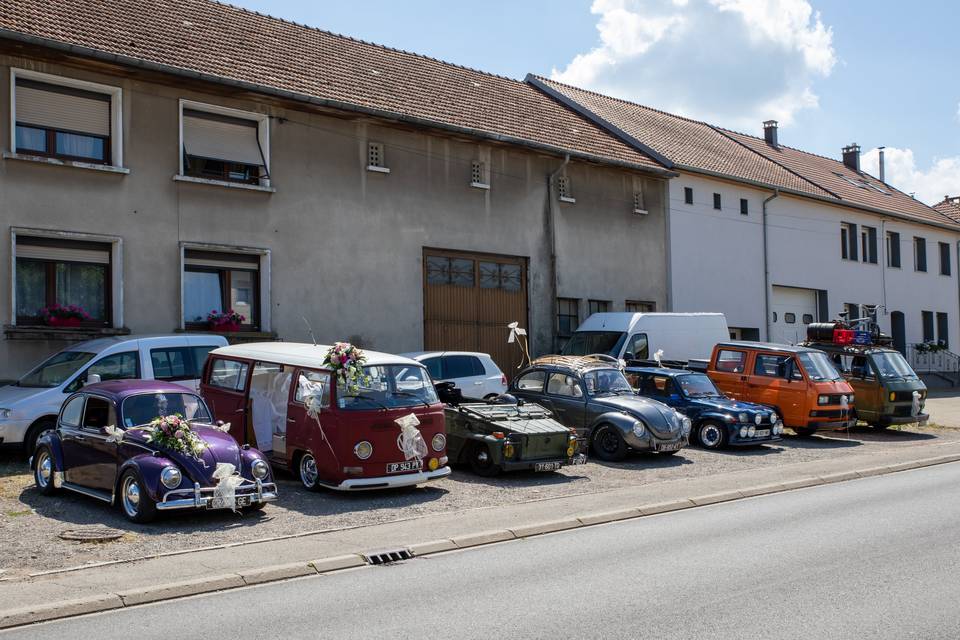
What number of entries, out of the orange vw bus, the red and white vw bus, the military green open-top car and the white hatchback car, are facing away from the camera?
0

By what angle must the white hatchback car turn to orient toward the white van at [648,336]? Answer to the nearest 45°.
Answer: approximately 180°

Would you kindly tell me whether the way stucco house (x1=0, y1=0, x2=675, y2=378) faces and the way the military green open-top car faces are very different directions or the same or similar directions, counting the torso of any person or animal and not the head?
same or similar directions

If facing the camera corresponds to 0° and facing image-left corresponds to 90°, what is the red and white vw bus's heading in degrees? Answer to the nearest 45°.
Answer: approximately 315°

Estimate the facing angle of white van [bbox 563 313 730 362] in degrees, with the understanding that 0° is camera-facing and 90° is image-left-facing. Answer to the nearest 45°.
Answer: approximately 45°

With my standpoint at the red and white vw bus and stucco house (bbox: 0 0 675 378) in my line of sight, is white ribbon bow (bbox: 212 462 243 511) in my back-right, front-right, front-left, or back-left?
back-left

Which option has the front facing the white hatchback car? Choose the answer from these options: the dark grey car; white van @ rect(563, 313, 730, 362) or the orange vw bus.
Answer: the white van

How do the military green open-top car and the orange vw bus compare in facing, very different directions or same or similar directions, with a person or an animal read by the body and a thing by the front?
same or similar directions

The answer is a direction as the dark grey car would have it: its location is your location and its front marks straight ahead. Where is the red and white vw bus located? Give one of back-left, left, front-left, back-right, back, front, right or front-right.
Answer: right

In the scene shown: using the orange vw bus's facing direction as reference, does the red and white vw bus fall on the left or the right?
on its right

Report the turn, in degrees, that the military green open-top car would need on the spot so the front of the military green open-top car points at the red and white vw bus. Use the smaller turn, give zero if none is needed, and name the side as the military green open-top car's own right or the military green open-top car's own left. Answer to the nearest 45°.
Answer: approximately 90° to the military green open-top car's own right

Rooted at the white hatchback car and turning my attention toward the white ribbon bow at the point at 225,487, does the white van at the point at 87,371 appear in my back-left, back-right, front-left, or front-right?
front-right

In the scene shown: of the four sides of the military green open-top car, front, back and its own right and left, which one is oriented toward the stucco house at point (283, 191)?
back

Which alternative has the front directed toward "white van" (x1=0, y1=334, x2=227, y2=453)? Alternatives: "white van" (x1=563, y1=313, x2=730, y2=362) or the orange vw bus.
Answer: "white van" (x1=563, y1=313, x2=730, y2=362)

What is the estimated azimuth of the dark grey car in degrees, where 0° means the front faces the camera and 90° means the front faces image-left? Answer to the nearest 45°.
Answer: approximately 315°

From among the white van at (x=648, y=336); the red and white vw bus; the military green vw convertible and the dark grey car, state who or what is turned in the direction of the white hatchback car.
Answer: the white van

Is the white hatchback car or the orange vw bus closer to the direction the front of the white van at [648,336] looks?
the white hatchback car

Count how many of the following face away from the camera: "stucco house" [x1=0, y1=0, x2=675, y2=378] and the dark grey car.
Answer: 0

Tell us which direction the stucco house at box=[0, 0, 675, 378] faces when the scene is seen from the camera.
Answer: facing the viewer and to the right of the viewer
